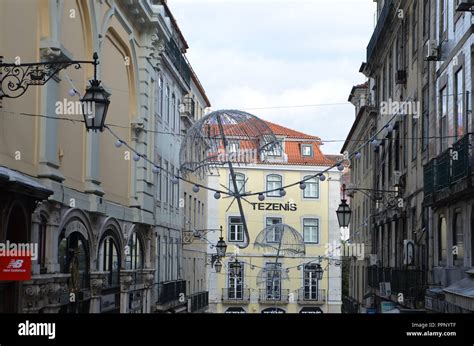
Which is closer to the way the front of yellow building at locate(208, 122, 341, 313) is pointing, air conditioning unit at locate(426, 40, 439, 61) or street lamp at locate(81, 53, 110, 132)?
the street lamp

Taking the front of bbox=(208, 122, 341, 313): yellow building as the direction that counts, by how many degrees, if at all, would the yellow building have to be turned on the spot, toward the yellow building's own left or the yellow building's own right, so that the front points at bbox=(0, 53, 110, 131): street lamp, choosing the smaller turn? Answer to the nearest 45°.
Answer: approximately 45° to the yellow building's own right

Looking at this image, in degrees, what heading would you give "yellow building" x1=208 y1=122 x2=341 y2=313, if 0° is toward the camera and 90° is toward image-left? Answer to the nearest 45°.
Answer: approximately 0°

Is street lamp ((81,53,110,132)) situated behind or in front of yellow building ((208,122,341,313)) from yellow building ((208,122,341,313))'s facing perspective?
in front
